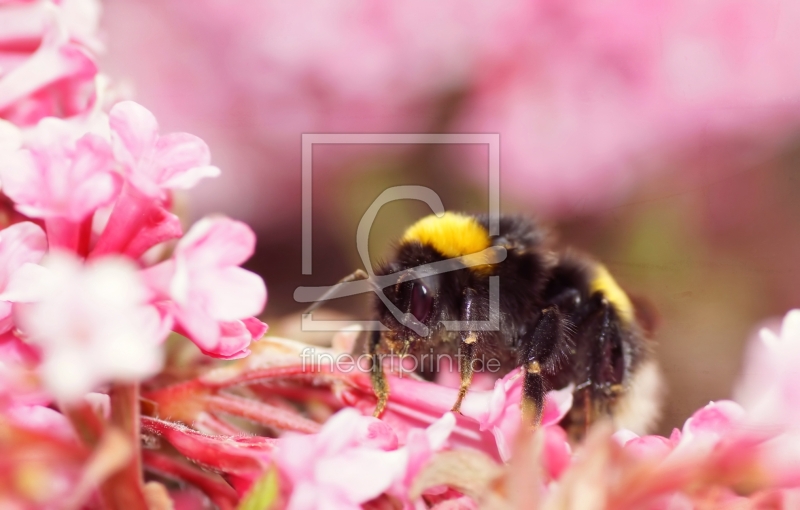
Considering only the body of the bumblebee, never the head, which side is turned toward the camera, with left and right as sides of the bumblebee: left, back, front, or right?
left
